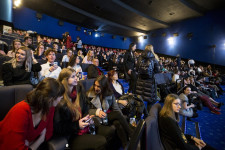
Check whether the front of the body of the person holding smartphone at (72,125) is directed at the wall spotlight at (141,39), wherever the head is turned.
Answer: no

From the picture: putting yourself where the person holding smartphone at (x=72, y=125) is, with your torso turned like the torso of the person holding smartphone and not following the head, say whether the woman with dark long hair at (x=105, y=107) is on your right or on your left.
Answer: on your left

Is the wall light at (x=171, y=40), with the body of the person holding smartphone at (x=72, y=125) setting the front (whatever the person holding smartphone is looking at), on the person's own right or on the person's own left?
on the person's own left

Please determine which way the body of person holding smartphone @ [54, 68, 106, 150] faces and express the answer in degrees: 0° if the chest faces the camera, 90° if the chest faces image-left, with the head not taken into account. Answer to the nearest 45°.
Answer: approximately 315°

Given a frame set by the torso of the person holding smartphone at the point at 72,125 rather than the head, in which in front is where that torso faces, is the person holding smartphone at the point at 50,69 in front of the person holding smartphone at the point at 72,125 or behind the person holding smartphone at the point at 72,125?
behind

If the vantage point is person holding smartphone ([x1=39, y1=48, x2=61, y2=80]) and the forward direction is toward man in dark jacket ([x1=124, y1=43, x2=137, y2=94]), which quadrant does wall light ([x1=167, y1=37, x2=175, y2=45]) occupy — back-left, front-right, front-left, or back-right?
front-left

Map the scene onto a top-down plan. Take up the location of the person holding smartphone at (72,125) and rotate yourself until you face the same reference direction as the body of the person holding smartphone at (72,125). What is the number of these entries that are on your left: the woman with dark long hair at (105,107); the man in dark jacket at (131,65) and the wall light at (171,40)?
3

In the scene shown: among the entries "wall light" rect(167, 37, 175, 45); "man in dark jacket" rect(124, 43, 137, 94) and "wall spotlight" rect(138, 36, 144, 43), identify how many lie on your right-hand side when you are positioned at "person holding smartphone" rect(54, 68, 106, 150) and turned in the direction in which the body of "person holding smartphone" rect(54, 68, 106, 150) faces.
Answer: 0

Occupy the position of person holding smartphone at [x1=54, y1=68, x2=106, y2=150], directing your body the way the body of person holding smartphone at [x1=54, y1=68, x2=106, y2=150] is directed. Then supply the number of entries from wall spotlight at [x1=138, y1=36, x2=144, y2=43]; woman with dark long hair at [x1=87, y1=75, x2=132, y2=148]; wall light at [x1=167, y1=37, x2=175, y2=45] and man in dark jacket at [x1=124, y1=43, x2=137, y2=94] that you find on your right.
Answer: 0

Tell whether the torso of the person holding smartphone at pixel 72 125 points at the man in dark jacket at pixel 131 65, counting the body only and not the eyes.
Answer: no
